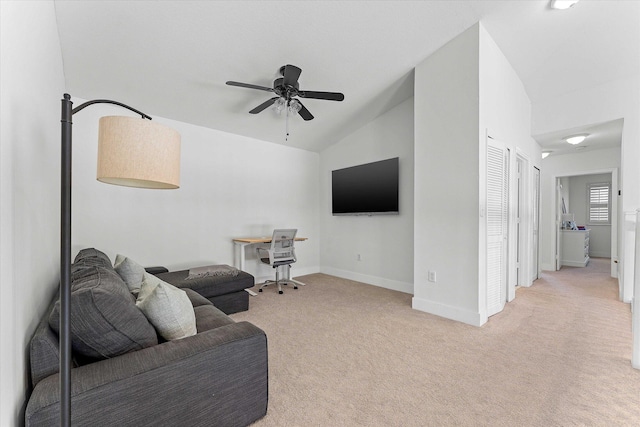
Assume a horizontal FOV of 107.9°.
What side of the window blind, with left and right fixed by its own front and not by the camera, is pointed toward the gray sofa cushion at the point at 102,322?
front

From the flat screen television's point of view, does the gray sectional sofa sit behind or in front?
in front

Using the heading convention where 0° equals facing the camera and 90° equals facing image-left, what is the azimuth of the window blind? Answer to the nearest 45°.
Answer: approximately 0°

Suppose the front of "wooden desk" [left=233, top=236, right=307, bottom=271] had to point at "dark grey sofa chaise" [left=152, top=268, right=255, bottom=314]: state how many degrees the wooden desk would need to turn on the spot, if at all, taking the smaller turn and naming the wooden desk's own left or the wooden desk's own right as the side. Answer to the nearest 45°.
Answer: approximately 45° to the wooden desk's own right

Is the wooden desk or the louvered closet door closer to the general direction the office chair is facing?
the wooden desk

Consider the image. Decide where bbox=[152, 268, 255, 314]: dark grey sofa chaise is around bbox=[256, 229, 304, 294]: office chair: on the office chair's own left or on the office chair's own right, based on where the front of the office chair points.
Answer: on the office chair's own left

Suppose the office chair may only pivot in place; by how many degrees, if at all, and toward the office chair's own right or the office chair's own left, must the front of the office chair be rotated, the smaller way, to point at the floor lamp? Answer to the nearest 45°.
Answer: approximately 135° to the office chair's own left

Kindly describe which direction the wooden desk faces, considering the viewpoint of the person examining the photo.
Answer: facing the viewer and to the right of the viewer

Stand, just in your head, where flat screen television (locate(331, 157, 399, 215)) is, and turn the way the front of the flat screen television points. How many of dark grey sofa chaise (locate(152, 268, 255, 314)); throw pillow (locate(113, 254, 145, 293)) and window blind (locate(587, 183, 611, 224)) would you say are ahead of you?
2

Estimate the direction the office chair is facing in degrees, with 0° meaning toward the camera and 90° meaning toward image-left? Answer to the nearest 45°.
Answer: approximately 135°

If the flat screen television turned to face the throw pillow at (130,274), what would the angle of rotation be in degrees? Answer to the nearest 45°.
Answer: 0° — it already faces it

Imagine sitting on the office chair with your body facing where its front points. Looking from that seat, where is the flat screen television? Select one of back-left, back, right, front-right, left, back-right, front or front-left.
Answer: back-right

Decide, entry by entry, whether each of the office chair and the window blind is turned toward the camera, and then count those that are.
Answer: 1
